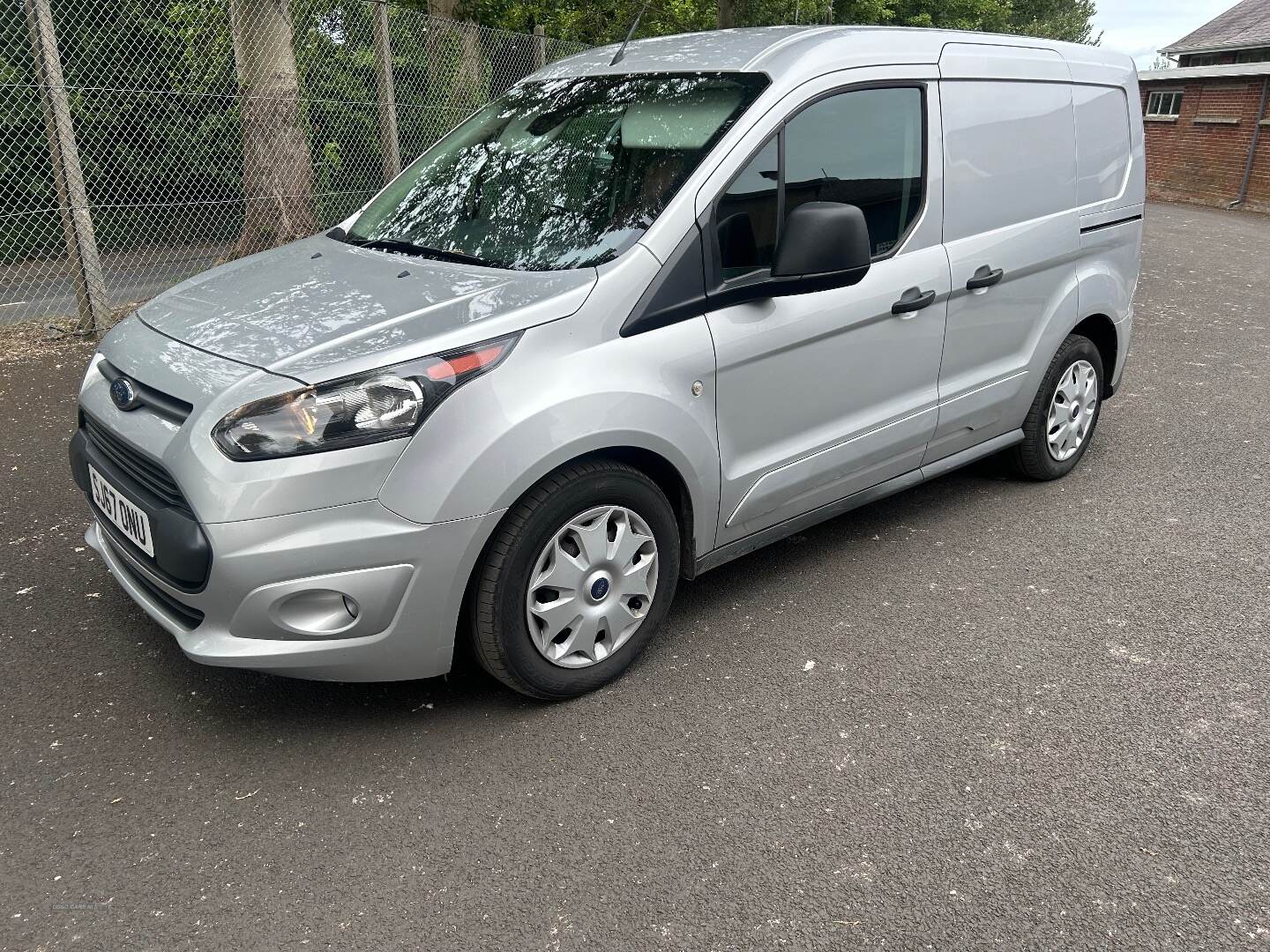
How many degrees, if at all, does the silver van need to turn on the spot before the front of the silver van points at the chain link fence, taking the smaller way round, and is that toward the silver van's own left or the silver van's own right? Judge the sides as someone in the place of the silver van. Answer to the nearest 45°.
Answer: approximately 90° to the silver van's own right

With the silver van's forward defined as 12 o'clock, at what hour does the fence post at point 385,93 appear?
The fence post is roughly at 4 o'clock from the silver van.

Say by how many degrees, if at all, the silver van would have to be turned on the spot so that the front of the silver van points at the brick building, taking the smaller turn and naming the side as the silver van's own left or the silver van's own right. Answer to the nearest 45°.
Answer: approximately 180°

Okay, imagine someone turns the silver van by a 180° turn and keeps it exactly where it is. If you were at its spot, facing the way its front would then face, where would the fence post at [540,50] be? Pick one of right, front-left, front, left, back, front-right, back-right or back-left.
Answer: front-left

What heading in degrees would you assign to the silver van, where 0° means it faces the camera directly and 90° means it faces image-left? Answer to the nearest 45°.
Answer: approximately 45°

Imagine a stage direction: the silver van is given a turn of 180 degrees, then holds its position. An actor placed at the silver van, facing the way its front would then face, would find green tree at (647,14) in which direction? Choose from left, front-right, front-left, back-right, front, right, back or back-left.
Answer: front-left
